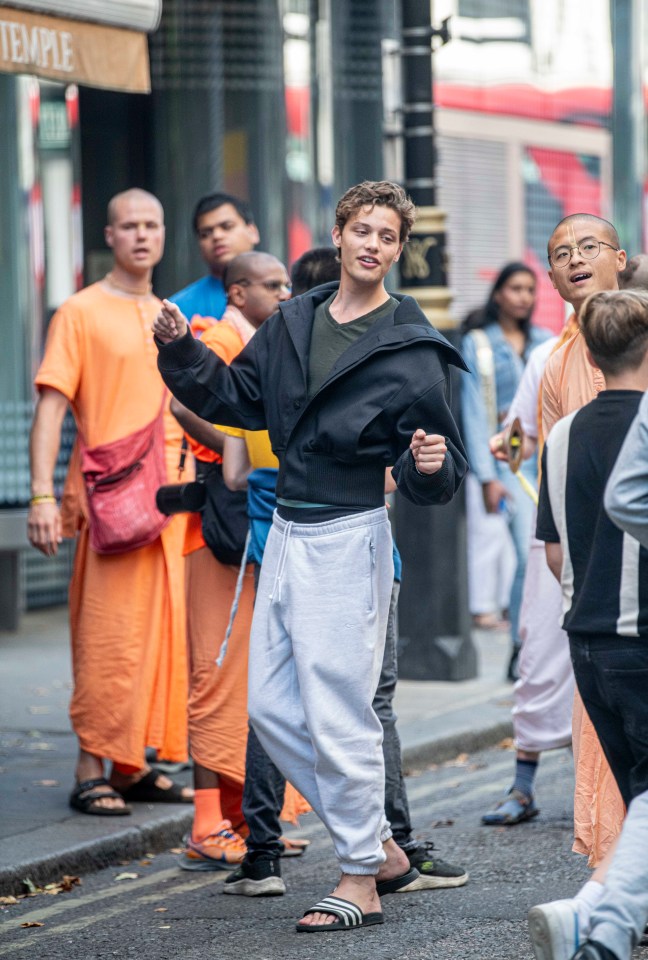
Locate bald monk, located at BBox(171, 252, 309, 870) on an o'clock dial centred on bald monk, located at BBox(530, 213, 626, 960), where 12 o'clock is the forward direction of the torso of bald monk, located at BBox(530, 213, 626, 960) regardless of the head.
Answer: bald monk, located at BBox(171, 252, 309, 870) is roughly at 2 o'clock from bald monk, located at BBox(530, 213, 626, 960).

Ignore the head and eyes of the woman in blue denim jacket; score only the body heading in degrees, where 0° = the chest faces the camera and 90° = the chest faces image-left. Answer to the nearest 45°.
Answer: approximately 315°

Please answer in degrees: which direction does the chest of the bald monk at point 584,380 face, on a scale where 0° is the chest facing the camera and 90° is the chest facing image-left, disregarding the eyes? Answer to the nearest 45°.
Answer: approximately 45°

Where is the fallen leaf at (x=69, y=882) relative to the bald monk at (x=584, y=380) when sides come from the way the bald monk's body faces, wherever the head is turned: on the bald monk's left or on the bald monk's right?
on the bald monk's right

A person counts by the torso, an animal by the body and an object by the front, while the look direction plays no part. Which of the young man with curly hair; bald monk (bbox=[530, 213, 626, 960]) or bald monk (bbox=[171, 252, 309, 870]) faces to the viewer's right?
bald monk (bbox=[171, 252, 309, 870])

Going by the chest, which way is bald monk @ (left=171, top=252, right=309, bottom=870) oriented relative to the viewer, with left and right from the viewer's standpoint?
facing to the right of the viewer

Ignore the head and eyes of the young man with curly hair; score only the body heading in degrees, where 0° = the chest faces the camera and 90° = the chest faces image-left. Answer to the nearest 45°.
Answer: approximately 45°

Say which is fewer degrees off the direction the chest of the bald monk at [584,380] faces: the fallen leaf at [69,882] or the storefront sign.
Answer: the fallen leaf

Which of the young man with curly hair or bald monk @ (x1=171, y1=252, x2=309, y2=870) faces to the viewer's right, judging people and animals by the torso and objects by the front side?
the bald monk
